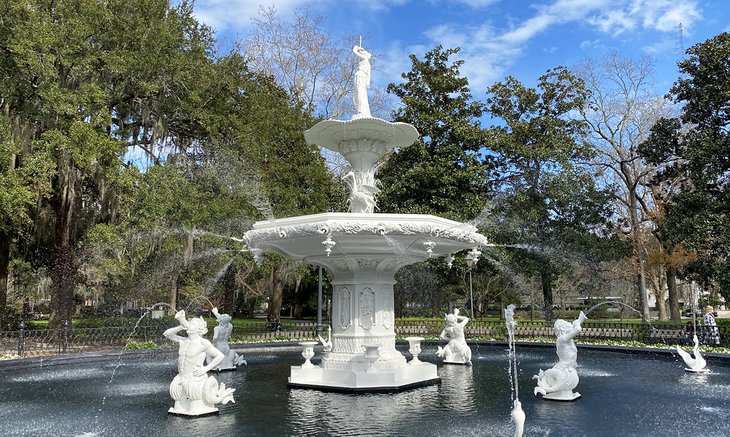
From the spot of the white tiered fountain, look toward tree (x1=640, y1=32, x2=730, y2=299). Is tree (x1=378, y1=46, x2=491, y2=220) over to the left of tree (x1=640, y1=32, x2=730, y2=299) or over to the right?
left

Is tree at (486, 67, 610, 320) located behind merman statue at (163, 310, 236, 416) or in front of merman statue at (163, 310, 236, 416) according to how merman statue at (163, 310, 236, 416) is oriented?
behind

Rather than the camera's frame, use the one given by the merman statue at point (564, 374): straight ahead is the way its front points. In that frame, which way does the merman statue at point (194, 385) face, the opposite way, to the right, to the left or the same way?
to the right

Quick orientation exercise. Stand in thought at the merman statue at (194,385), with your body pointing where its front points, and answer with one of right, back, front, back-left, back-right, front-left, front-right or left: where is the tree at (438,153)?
back

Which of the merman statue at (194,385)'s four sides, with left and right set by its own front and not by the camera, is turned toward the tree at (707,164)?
back

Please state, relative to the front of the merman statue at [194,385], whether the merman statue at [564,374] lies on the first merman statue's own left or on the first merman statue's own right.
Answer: on the first merman statue's own left

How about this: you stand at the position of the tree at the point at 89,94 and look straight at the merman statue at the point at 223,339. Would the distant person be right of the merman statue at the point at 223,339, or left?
left

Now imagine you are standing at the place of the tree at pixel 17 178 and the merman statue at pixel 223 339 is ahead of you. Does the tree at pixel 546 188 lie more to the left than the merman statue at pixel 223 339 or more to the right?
left
